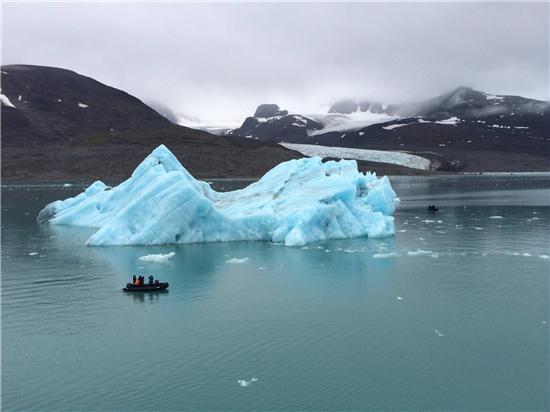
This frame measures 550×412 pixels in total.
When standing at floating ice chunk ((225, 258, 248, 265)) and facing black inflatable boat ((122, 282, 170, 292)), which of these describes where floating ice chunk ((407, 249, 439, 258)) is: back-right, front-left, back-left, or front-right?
back-left

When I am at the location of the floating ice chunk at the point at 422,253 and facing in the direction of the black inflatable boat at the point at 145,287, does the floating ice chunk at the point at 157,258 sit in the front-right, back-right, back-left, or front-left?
front-right

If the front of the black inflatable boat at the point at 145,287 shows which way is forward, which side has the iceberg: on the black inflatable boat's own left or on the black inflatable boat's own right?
on the black inflatable boat's own left

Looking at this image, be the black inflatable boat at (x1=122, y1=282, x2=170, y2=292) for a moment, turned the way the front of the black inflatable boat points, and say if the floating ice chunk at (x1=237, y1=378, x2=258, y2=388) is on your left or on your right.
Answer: on your right

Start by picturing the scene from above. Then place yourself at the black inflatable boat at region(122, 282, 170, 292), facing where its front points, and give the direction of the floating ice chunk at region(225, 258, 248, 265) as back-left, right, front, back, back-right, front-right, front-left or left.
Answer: front-left

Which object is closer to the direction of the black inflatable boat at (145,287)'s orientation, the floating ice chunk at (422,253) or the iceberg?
the floating ice chunk

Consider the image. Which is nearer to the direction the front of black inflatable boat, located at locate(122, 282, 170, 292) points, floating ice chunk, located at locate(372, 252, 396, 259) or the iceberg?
the floating ice chunk

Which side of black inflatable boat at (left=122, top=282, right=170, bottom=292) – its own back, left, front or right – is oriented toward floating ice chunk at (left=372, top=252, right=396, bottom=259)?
front

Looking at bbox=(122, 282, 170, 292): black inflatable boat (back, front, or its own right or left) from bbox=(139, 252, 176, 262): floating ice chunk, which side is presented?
left

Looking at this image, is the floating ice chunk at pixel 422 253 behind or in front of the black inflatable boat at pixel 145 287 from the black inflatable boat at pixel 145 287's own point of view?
in front

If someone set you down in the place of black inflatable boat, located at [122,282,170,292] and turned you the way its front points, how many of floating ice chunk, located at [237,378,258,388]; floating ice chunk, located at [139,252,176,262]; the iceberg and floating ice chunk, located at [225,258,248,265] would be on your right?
1

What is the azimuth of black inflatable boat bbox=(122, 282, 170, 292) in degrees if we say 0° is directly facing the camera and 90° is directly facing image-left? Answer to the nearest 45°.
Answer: approximately 270°
